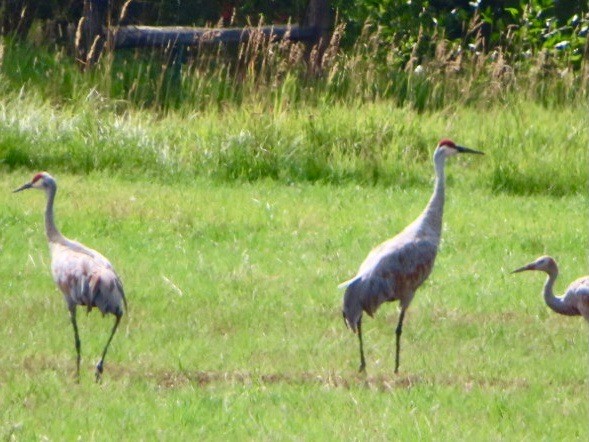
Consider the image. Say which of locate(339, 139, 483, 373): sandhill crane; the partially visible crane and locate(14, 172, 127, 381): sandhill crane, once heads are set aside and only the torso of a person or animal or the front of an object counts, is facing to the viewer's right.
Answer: locate(339, 139, 483, 373): sandhill crane

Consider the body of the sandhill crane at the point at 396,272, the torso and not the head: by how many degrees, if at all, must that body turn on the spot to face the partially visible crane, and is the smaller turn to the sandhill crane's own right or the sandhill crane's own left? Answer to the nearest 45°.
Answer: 0° — it already faces it

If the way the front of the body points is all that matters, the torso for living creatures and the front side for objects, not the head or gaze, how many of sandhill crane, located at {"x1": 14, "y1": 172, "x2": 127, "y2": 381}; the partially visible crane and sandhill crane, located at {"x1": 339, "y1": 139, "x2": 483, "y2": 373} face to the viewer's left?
2

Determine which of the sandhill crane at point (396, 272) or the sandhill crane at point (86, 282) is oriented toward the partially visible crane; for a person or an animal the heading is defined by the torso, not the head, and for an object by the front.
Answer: the sandhill crane at point (396, 272)

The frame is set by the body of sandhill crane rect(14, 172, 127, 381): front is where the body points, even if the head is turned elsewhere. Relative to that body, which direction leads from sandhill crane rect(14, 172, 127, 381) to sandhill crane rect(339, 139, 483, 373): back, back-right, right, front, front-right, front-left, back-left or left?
back

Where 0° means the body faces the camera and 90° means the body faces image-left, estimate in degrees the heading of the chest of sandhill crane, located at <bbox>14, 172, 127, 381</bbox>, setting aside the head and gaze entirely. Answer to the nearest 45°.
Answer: approximately 90°

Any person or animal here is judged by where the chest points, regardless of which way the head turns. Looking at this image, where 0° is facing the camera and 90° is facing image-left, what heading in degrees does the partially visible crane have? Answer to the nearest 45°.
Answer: approximately 90°

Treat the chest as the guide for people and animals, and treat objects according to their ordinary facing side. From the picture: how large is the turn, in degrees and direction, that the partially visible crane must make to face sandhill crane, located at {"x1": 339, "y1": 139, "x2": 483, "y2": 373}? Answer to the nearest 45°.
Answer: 0° — it already faces it

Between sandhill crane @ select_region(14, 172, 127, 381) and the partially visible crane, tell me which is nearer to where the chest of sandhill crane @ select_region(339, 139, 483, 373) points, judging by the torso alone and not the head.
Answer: the partially visible crane

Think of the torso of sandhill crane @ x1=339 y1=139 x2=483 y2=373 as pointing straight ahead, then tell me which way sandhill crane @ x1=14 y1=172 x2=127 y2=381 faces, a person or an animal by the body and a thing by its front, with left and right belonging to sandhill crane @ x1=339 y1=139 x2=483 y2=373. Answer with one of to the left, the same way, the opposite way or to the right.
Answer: the opposite way

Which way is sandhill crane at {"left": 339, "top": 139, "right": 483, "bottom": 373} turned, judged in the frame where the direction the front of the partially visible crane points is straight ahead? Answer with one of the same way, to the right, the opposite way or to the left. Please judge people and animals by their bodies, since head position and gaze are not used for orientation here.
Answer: the opposite way

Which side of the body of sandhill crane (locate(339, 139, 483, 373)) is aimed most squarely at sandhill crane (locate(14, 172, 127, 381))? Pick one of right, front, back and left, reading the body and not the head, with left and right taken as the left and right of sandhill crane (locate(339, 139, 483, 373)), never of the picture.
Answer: back

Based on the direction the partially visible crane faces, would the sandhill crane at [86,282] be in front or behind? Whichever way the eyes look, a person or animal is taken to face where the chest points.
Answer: in front

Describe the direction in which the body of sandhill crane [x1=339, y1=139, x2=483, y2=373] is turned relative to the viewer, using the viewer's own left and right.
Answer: facing to the right of the viewer

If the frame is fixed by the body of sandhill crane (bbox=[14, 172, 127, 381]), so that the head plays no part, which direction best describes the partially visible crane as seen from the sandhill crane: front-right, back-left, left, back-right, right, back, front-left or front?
back

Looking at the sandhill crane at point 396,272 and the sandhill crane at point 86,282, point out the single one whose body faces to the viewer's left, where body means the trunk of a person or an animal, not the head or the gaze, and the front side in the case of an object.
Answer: the sandhill crane at point 86,282
